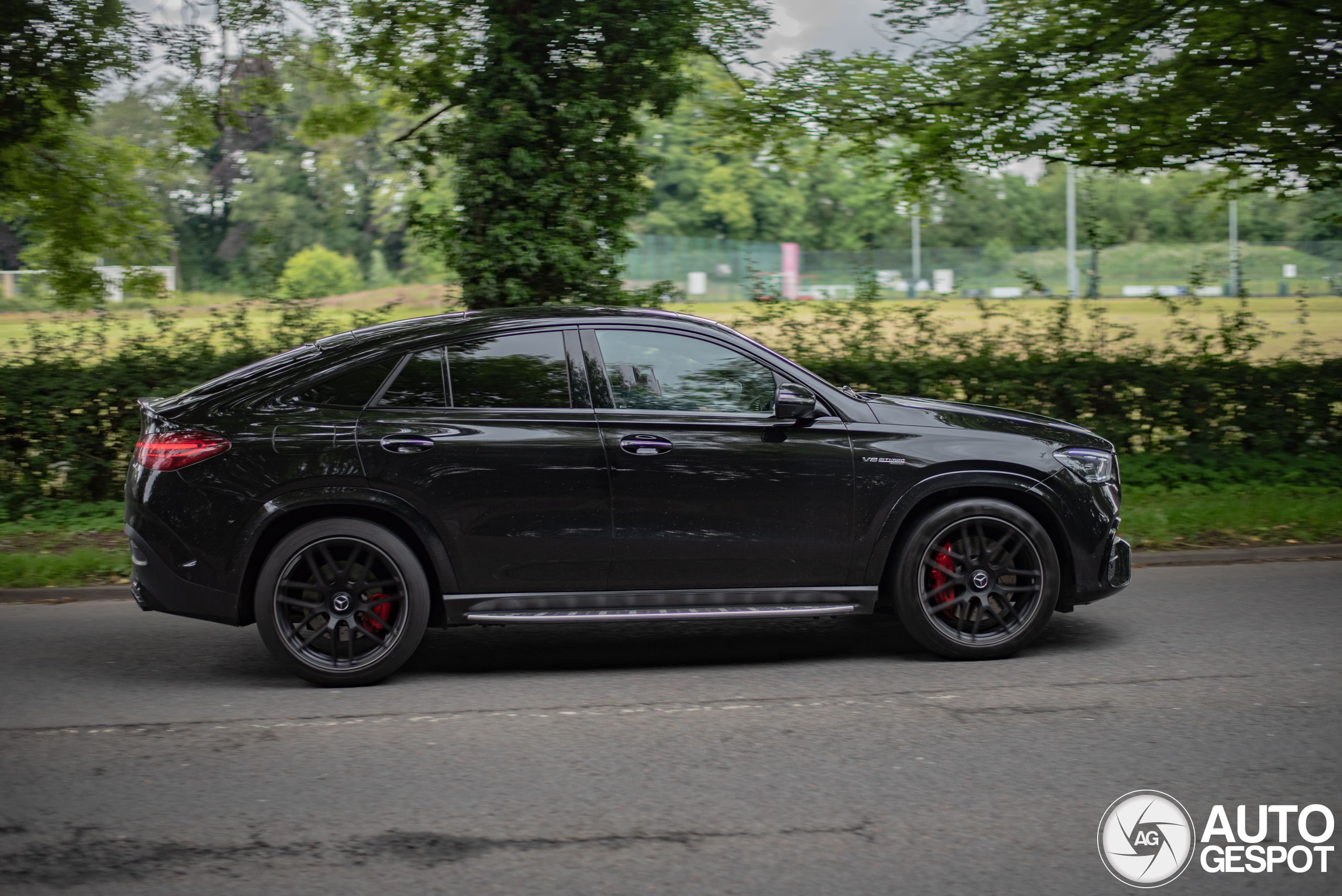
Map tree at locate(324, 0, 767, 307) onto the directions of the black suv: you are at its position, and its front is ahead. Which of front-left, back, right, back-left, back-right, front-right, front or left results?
left

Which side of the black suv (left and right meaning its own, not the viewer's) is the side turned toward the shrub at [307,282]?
left

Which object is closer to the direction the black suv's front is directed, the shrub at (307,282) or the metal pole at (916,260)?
the metal pole

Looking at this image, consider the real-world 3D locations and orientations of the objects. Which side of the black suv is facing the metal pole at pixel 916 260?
left

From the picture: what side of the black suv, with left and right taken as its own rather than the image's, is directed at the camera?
right
